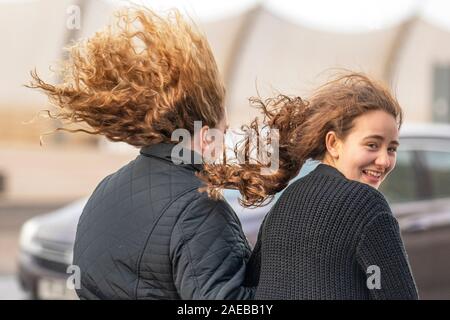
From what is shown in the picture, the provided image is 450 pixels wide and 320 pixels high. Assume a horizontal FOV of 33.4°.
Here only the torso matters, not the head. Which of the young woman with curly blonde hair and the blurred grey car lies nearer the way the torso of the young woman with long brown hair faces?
the blurred grey car

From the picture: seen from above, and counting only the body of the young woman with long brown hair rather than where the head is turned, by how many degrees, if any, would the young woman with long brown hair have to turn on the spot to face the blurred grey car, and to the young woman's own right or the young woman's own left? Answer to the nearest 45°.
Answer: approximately 45° to the young woman's own left

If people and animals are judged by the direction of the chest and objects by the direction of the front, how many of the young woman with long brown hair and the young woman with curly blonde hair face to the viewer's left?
0

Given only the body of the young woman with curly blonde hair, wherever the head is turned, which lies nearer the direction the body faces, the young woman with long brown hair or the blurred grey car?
the blurred grey car

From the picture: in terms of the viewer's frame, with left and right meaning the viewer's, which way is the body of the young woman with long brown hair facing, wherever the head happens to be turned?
facing away from the viewer and to the right of the viewer

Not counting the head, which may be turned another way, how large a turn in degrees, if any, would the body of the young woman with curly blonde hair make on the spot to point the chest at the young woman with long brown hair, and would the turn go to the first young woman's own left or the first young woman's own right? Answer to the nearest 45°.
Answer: approximately 45° to the first young woman's own right

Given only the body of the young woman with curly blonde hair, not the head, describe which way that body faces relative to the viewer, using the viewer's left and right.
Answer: facing away from the viewer and to the right of the viewer

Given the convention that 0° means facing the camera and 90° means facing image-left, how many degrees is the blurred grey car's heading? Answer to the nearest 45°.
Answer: approximately 45°
